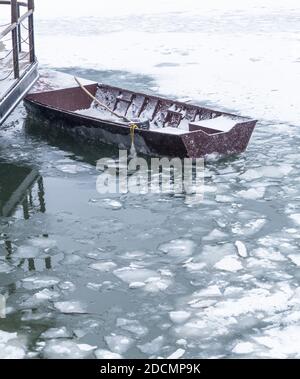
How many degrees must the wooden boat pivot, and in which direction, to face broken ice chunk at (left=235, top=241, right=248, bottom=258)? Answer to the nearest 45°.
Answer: approximately 135° to its left

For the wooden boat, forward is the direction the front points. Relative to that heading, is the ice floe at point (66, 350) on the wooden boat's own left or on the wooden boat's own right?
on the wooden boat's own left

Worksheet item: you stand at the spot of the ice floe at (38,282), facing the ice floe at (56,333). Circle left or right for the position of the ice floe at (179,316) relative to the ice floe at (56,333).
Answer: left

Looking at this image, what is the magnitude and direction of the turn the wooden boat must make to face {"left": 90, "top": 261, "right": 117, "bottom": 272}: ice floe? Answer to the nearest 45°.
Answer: approximately 135° to its left

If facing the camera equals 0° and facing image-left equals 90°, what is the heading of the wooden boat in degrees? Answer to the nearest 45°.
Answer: approximately 135°

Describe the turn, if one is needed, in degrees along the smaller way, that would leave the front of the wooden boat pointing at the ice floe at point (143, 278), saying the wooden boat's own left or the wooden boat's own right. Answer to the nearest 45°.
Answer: approximately 135° to the wooden boat's own left

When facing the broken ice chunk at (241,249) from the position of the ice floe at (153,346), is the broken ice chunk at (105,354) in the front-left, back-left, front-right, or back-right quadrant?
back-left

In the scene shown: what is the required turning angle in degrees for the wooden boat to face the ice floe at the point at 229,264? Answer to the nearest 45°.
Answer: approximately 135° to its left
